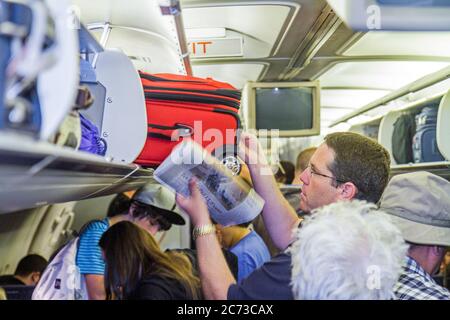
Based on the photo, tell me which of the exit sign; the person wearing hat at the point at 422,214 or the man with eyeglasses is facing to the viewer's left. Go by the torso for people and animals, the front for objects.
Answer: the man with eyeglasses

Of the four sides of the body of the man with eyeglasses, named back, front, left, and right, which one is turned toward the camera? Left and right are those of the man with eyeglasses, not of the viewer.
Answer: left

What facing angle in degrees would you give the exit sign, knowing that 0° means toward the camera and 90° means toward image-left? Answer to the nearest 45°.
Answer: approximately 0°

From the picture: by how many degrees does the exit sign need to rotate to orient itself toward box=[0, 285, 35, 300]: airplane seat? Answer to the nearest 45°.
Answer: approximately 45° to its right
